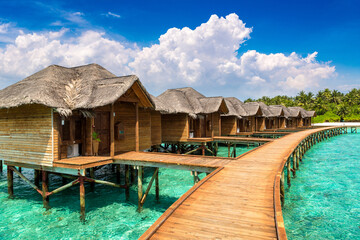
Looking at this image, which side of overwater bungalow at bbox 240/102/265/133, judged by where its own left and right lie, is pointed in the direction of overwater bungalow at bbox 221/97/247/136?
right

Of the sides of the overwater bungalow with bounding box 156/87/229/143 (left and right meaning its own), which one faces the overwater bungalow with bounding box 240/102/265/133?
left

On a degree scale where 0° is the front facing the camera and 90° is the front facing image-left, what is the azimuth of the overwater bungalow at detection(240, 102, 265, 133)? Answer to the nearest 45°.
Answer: approximately 315°

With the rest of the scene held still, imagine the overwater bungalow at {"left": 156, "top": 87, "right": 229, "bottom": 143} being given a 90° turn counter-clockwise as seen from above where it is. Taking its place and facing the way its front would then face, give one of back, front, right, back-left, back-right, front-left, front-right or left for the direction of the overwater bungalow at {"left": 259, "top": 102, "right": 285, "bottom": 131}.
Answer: front

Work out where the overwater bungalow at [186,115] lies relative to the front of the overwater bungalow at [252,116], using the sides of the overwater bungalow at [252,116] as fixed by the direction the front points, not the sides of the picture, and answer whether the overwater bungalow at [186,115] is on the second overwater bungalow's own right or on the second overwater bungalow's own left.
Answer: on the second overwater bungalow's own right

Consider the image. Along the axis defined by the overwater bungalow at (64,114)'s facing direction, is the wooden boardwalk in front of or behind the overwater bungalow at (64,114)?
in front

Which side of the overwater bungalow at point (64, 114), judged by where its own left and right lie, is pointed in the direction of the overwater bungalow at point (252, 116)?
left

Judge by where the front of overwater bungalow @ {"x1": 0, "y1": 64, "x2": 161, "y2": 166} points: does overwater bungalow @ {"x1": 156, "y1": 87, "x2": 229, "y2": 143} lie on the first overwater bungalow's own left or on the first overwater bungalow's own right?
on the first overwater bungalow's own left

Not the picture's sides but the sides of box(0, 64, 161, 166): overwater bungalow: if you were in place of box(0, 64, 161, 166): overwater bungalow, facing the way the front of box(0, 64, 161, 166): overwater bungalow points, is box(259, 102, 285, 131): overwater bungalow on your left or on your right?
on your left

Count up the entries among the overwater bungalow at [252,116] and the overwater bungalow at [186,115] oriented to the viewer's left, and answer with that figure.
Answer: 0
